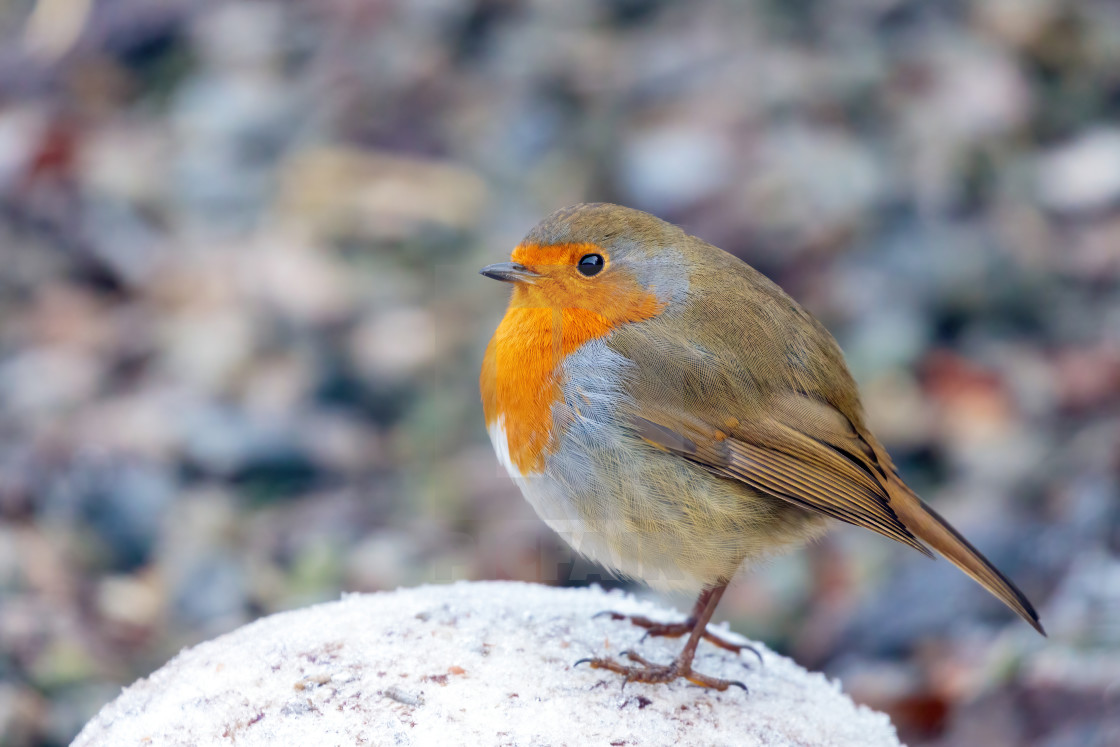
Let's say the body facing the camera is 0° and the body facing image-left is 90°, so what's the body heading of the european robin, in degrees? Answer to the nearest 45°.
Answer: approximately 90°
